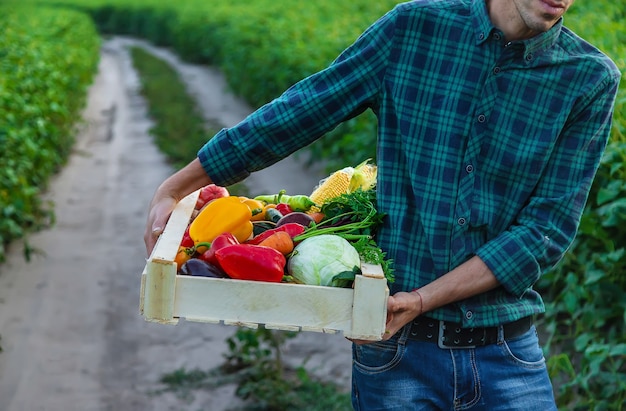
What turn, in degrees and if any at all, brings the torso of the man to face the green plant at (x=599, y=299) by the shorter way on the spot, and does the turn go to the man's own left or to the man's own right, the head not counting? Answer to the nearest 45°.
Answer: approximately 135° to the man's own left
